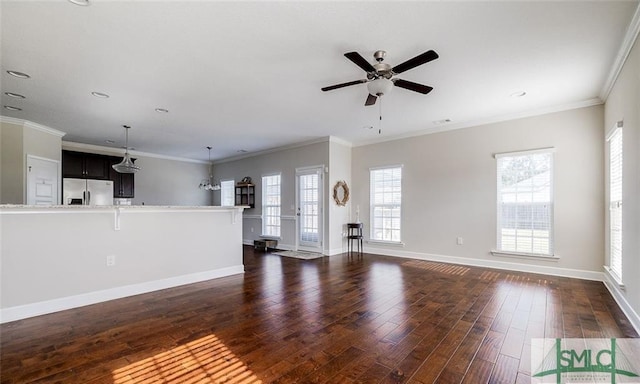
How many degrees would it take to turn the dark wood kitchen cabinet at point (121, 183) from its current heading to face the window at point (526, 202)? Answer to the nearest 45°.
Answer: approximately 45° to its left

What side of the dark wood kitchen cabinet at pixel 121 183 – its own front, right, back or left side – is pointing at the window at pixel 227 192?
left

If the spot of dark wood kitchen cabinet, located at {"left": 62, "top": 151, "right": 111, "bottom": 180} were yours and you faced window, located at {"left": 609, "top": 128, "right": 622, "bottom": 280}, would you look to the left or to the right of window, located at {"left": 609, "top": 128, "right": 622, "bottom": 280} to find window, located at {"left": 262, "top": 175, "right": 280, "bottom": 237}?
left

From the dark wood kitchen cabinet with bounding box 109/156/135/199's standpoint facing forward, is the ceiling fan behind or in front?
in front

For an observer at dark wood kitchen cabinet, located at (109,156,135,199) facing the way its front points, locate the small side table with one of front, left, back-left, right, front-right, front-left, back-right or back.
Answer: front-left

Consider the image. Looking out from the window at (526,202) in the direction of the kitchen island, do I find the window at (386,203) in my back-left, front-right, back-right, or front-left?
front-right

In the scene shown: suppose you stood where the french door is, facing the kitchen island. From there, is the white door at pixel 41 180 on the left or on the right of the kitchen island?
right

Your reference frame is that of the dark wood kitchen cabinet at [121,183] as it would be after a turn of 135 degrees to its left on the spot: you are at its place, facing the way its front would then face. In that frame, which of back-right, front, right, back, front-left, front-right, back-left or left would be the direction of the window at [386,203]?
right

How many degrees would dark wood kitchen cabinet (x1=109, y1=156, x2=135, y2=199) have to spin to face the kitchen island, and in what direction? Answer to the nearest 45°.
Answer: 0° — it already faces it

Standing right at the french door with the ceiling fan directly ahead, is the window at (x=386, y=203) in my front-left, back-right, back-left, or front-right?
front-left

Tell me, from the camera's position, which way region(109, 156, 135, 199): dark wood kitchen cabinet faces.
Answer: facing the viewer
